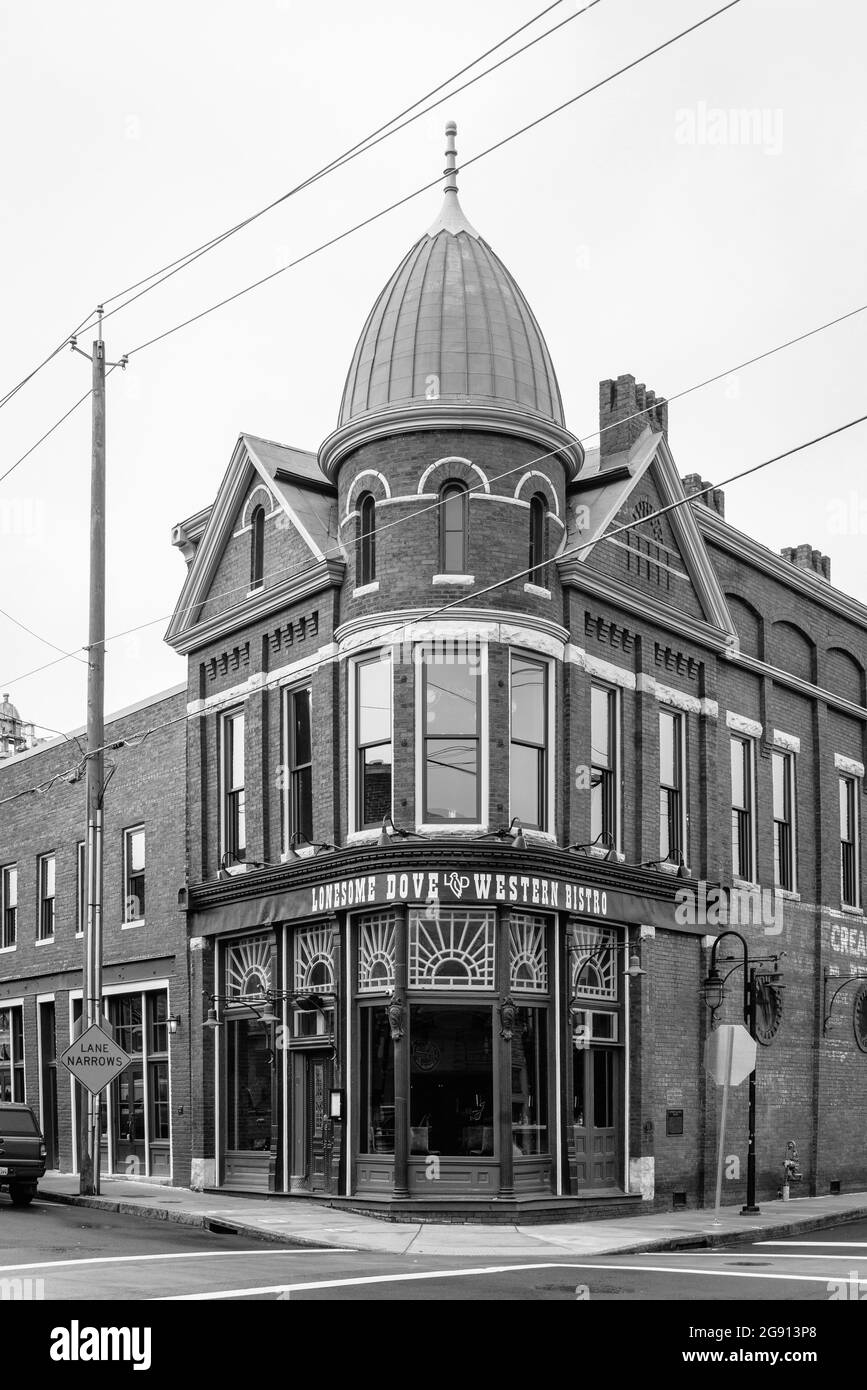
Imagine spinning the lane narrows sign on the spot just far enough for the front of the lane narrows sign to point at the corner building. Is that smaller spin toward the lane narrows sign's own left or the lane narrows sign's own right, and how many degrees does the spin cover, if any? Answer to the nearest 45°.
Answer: approximately 90° to the lane narrows sign's own left

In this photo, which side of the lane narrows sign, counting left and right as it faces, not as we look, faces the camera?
front

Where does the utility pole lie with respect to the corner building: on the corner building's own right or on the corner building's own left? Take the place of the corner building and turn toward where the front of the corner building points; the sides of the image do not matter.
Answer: on the corner building's own right

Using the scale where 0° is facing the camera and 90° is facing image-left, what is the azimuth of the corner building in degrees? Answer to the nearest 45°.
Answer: approximately 0°

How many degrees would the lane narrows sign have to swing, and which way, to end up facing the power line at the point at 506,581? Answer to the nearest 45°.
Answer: approximately 45° to its left

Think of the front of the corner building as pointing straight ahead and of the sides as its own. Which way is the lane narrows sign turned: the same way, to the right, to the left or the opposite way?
the same way

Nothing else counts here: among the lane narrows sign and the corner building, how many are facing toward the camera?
2

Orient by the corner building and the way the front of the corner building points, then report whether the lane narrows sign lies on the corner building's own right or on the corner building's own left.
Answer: on the corner building's own right
